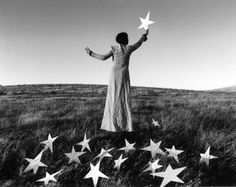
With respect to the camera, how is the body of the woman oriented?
away from the camera
